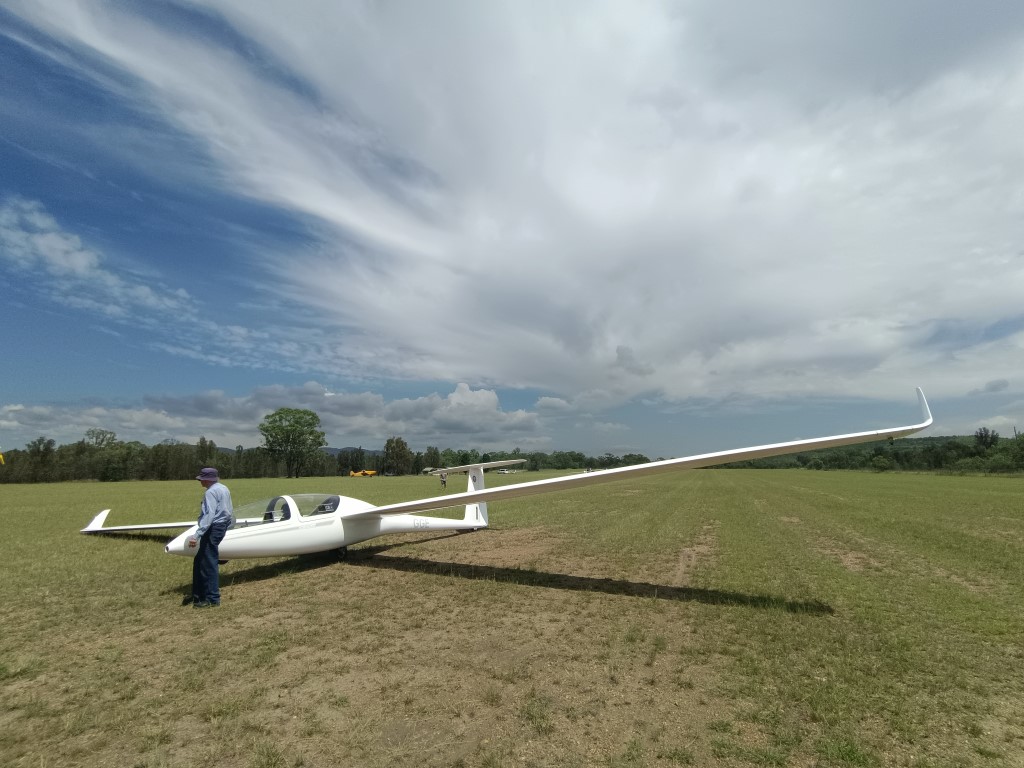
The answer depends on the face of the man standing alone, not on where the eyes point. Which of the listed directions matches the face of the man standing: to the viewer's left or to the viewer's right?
to the viewer's left

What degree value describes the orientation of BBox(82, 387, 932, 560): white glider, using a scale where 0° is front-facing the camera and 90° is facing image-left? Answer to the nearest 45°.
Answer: approximately 45°
